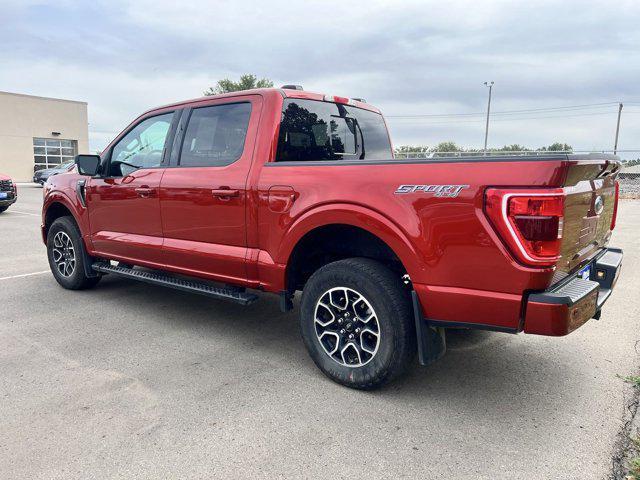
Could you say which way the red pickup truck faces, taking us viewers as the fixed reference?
facing away from the viewer and to the left of the viewer

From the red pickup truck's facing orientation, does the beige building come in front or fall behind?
in front
